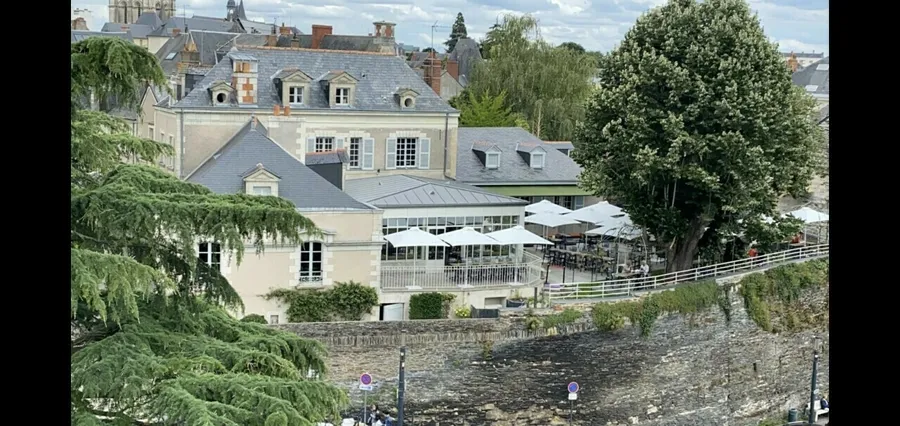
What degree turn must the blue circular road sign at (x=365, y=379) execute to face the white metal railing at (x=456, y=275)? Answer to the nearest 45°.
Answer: approximately 135° to its left

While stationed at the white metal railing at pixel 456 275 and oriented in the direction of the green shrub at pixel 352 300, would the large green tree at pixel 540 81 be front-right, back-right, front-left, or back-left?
back-right

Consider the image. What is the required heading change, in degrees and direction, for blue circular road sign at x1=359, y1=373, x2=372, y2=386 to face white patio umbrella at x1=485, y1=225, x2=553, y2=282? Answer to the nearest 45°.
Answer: approximately 135° to its left

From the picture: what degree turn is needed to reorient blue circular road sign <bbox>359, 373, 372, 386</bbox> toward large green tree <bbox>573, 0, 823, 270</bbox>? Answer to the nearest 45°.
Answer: approximately 135° to its left

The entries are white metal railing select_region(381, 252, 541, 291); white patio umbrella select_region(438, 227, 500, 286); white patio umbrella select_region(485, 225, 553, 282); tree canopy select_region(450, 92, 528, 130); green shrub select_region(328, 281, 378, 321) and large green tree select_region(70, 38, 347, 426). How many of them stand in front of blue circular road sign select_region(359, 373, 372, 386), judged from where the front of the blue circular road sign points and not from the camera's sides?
1

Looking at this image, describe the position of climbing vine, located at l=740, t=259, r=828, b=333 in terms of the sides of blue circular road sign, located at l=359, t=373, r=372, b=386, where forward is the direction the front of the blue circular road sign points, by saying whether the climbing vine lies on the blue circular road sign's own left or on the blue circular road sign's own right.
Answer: on the blue circular road sign's own left

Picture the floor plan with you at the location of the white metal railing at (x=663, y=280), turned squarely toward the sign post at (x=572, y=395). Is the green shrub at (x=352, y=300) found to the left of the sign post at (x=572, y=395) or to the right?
right

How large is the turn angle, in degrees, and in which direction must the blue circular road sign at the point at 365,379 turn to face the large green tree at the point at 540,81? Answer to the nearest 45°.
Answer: approximately 180°

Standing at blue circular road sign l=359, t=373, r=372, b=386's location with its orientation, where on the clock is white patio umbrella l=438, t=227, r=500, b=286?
The white patio umbrella is roughly at 7 o'clock from the blue circular road sign.

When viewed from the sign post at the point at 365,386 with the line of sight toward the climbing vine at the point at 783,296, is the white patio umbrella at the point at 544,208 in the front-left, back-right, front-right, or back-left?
front-left

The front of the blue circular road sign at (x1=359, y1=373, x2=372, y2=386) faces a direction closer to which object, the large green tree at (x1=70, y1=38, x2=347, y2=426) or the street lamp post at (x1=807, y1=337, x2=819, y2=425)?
the large green tree

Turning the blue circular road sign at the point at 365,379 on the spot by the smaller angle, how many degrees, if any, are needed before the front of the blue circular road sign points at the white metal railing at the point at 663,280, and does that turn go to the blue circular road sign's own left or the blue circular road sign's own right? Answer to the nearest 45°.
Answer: approximately 135° to the blue circular road sign's own left

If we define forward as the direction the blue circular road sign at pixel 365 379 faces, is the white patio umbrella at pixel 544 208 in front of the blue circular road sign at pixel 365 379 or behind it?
behind

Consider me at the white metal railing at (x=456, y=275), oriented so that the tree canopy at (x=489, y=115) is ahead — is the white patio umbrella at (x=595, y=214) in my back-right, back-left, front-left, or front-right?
front-right

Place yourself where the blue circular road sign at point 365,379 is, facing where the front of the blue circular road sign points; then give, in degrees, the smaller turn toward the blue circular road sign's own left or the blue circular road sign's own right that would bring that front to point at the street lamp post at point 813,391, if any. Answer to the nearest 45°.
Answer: approximately 90° to the blue circular road sign's own left

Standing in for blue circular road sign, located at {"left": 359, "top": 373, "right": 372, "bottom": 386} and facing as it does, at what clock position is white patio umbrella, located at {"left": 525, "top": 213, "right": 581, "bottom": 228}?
The white patio umbrella is roughly at 7 o'clock from the blue circular road sign.

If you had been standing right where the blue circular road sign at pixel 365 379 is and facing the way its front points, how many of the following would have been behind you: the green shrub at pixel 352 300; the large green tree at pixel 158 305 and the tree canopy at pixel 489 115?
2

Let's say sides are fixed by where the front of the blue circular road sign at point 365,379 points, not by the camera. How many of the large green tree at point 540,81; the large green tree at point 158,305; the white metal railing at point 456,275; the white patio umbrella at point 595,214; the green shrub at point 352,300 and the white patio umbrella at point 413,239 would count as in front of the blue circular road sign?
1

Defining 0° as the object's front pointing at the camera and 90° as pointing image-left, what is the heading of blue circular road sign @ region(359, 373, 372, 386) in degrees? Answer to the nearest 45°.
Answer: approximately 0°
